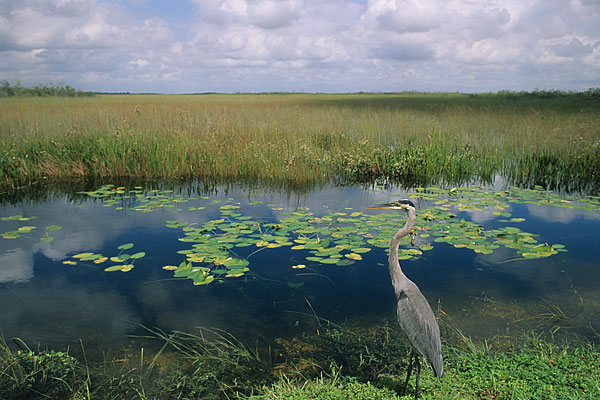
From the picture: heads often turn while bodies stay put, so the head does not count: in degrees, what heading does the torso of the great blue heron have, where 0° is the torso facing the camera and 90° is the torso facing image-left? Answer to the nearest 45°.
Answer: approximately 90°
